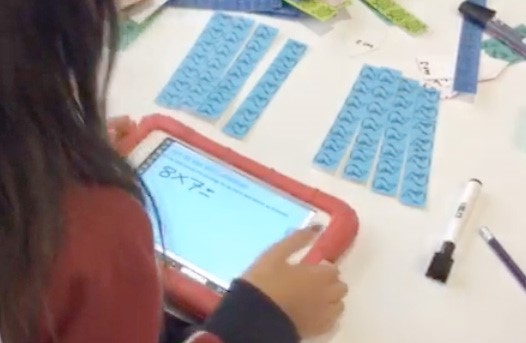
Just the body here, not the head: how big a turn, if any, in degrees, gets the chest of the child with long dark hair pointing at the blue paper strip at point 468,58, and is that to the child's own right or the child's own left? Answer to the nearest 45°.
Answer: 0° — they already face it

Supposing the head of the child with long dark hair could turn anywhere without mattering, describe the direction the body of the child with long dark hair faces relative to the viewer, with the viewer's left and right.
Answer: facing away from the viewer and to the right of the viewer

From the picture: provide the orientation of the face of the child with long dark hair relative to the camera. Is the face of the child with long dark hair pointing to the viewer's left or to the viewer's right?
to the viewer's right
